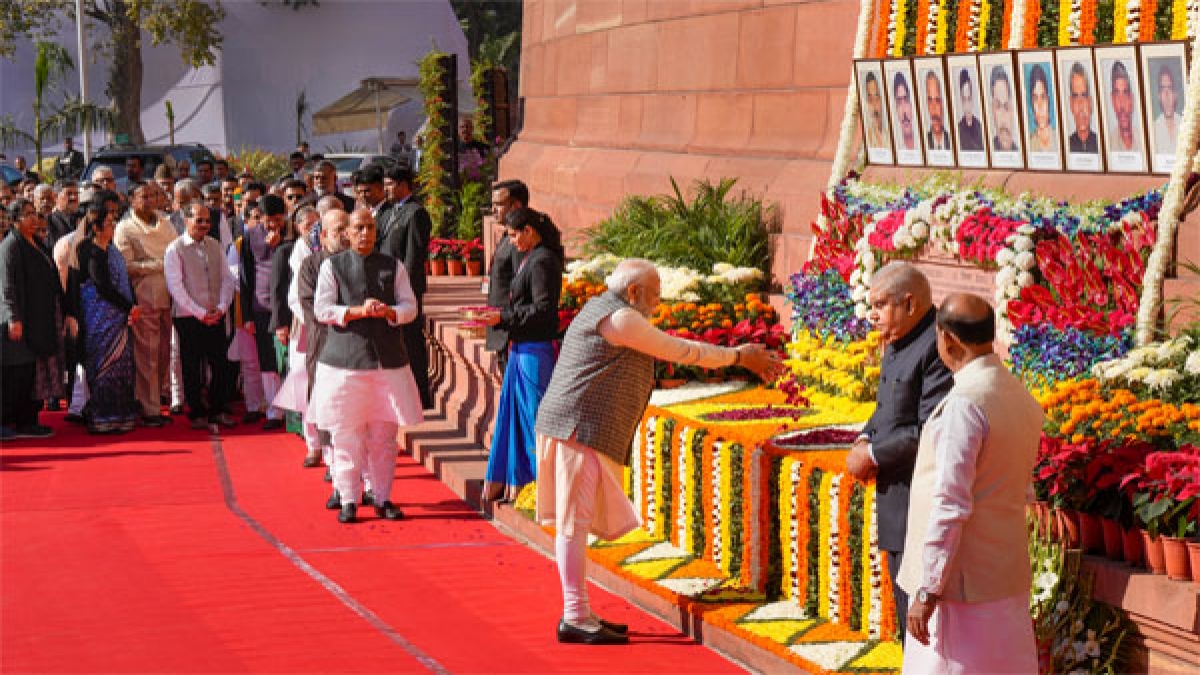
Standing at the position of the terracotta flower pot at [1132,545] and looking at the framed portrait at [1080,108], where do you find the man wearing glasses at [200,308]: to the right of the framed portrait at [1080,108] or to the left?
left

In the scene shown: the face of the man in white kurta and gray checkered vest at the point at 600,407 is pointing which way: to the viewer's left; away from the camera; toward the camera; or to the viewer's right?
to the viewer's right

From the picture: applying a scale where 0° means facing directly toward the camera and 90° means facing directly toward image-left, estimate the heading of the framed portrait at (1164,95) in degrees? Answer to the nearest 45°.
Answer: approximately 45°

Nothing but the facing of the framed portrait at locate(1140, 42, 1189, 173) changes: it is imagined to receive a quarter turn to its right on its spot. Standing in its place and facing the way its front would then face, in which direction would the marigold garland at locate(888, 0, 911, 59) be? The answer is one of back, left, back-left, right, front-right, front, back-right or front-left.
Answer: front

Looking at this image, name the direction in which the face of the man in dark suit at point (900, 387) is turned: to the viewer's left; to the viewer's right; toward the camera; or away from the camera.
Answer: to the viewer's left

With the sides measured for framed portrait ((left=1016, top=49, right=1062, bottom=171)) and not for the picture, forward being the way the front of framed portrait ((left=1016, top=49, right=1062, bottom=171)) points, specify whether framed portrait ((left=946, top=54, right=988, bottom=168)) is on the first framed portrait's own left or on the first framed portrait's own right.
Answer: on the first framed portrait's own right

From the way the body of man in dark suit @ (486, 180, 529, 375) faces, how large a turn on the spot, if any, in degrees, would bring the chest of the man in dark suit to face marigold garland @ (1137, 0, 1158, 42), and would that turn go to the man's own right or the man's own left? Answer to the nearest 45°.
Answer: approximately 90° to the man's own left

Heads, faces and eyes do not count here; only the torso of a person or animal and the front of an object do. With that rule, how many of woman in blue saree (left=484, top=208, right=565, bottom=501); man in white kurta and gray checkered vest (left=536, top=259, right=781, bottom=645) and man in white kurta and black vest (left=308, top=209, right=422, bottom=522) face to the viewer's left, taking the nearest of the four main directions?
1

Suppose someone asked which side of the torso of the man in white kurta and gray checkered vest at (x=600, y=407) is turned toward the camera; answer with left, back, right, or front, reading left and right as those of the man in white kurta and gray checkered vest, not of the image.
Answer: right

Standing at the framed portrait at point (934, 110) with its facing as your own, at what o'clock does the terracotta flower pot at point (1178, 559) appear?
The terracotta flower pot is roughly at 10 o'clock from the framed portrait.

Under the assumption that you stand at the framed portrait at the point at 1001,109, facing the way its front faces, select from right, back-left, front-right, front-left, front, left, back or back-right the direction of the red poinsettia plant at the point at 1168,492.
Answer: front-left
